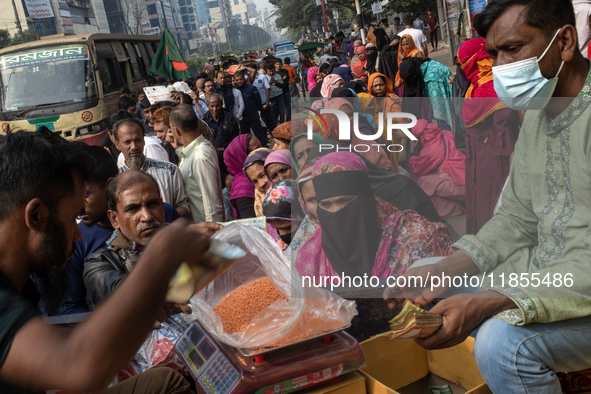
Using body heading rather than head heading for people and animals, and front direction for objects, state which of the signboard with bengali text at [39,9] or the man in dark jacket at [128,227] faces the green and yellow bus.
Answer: the signboard with bengali text

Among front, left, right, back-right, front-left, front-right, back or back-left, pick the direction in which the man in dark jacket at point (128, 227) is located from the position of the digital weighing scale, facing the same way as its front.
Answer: right

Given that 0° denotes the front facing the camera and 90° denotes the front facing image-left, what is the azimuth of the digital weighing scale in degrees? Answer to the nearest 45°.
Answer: approximately 45°

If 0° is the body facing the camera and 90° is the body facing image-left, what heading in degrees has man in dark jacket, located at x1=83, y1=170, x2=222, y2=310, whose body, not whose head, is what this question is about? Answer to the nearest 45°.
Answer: approximately 315°

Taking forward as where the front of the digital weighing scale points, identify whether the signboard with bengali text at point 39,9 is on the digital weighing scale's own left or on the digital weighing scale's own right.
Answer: on the digital weighing scale's own right

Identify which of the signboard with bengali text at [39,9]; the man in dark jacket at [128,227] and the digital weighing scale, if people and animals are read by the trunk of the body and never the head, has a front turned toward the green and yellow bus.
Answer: the signboard with bengali text

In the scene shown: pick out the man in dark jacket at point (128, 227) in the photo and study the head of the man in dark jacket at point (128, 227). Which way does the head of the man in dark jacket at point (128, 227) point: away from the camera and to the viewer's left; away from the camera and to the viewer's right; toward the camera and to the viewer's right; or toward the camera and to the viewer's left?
toward the camera and to the viewer's right
